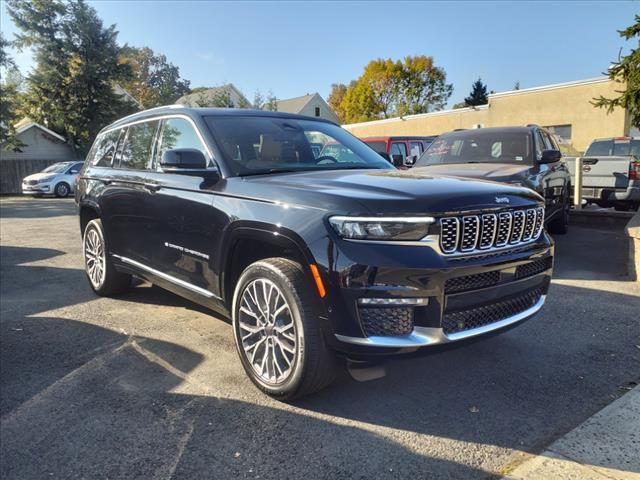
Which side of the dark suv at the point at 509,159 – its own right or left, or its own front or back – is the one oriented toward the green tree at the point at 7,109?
right

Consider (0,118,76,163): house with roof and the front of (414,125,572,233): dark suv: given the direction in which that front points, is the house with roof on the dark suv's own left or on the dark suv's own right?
on the dark suv's own right

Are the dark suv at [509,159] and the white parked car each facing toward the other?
no

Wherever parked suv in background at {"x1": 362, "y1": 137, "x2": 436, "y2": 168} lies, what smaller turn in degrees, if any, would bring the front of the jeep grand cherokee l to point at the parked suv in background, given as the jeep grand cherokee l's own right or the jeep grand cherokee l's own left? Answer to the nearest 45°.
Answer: approximately 135° to the jeep grand cherokee l's own left

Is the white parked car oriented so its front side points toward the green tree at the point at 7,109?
no

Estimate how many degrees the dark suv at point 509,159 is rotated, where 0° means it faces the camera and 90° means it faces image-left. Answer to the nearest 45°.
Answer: approximately 45°

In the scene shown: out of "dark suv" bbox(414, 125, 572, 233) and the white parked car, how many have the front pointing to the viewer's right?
0

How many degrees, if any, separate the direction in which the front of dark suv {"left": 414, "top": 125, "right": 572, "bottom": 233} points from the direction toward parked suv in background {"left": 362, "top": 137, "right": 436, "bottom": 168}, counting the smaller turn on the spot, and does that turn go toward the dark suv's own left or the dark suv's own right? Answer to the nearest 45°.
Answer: approximately 90° to the dark suv's own right

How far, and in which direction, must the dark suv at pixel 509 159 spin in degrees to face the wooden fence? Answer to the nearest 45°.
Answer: approximately 90° to its right

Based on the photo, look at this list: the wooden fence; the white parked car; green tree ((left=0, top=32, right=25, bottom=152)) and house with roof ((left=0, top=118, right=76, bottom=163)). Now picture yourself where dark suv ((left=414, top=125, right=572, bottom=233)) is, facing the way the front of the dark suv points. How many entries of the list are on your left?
0

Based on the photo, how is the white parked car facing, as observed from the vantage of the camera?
facing the viewer and to the left of the viewer

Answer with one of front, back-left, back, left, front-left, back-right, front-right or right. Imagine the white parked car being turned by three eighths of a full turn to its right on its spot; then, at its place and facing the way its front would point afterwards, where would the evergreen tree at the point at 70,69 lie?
front

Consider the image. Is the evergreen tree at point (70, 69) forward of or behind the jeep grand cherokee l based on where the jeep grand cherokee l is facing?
behind

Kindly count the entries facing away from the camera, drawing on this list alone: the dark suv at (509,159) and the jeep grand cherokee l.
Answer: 0

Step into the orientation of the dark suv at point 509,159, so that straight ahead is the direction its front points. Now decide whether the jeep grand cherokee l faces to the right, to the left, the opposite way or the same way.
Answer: to the left

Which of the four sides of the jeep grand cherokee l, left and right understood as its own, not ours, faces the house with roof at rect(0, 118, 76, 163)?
back

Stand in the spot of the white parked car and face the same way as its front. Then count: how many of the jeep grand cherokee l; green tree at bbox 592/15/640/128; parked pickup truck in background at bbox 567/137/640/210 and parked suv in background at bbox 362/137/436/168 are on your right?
0
